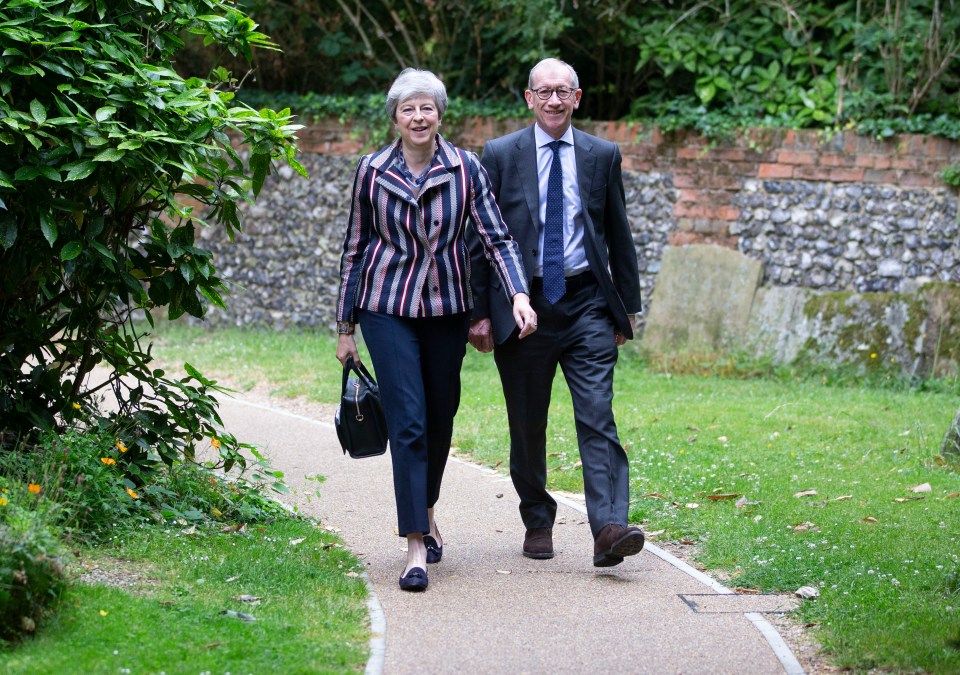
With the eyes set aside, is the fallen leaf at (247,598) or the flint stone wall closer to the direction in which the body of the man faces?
the fallen leaf

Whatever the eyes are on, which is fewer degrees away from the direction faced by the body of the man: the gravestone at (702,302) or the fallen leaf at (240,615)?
the fallen leaf

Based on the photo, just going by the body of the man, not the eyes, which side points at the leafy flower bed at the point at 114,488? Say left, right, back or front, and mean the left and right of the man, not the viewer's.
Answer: right

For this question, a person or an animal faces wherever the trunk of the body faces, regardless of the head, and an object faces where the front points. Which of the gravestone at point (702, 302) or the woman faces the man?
the gravestone

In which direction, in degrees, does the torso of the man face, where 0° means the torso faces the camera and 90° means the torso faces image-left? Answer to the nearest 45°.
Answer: approximately 0°
